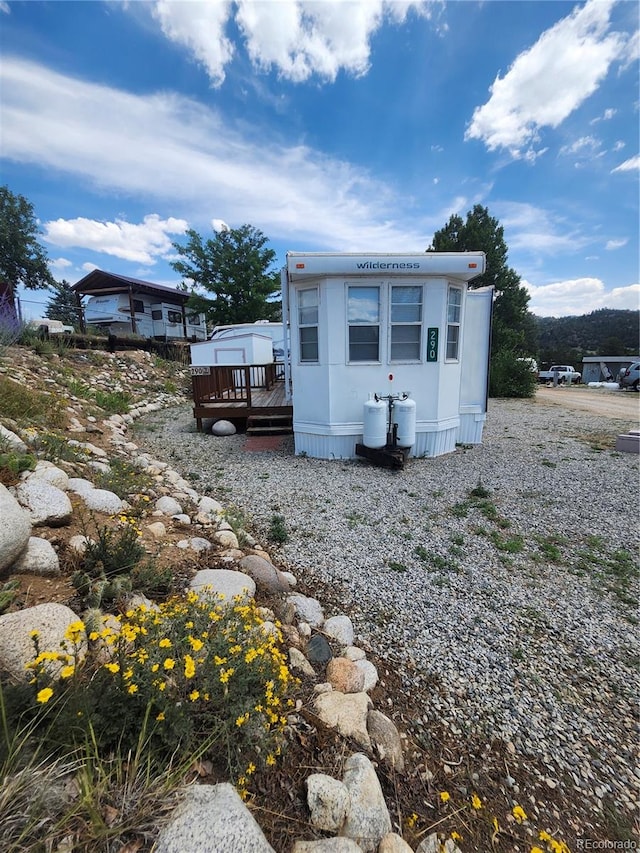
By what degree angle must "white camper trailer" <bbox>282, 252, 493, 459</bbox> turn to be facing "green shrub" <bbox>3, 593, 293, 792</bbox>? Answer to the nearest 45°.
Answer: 0° — it already faces it

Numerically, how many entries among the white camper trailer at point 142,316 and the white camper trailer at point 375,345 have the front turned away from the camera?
0

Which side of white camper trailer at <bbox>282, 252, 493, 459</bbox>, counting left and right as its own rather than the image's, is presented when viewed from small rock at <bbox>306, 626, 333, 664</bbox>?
front

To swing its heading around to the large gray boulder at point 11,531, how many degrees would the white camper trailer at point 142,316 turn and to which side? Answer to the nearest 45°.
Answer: approximately 45° to its left

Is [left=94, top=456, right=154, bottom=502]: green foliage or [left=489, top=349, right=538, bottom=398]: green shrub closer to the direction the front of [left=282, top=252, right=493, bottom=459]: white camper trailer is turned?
the green foliage

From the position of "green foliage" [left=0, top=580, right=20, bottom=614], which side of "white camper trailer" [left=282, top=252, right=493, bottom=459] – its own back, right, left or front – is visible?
front

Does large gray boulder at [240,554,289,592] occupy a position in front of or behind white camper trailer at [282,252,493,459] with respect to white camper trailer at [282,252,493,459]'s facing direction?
in front

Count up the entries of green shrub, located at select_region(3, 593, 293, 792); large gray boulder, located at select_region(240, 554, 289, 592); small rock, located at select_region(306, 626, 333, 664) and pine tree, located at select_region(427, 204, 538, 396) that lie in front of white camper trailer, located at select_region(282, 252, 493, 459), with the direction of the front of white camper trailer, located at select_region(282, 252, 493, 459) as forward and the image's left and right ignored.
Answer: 3

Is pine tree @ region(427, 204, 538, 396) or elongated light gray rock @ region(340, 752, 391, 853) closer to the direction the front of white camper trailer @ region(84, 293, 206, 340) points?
the elongated light gray rock

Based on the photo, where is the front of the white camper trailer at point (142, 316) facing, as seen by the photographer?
facing the viewer and to the left of the viewer

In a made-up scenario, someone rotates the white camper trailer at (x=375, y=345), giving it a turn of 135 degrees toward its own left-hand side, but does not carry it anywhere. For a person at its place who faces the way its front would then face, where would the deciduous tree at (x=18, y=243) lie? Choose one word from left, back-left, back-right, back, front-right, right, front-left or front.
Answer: left

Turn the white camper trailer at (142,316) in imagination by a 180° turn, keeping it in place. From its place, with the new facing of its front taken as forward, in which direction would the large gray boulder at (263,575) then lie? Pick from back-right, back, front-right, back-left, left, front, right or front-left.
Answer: back-right

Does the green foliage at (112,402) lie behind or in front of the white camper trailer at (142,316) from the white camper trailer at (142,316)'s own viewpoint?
in front
